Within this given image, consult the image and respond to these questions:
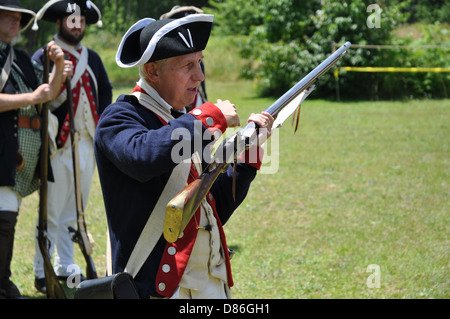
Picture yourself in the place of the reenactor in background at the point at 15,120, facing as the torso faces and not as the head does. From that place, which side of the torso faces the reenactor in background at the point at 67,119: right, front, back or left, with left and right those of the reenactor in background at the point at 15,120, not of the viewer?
left

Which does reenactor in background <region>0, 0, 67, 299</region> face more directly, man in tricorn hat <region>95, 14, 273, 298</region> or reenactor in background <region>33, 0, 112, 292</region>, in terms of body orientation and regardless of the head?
the man in tricorn hat

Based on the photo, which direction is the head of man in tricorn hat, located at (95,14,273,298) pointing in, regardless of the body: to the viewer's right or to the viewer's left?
to the viewer's right

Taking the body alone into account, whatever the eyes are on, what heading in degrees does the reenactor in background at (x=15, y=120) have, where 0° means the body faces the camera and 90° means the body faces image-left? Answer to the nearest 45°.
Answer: approximately 315°

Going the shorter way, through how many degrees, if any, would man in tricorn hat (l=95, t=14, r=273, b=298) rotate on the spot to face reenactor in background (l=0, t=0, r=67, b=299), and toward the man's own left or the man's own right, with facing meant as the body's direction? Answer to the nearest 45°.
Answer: approximately 180°

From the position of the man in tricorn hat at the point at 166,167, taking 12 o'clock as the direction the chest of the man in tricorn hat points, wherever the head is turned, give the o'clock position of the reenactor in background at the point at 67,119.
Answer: The reenactor in background is roughly at 7 o'clock from the man in tricorn hat.
